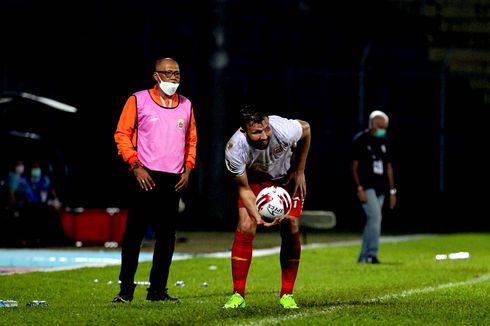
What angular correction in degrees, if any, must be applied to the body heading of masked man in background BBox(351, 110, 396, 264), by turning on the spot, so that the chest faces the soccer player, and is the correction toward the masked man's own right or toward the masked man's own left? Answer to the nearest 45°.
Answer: approximately 45° to the masked man's own right

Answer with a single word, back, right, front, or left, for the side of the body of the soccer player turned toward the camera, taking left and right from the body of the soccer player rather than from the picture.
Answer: front

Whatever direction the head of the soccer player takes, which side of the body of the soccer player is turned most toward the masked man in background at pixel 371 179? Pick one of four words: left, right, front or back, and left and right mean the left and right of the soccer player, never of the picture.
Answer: back

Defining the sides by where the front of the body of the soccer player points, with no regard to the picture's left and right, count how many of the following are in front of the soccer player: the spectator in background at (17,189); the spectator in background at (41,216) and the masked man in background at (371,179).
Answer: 0

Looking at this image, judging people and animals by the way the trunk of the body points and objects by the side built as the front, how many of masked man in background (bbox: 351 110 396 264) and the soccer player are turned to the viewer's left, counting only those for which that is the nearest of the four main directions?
0

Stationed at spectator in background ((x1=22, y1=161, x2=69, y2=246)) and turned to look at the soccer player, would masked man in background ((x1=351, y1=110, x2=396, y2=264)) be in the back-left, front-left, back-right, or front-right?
front-left

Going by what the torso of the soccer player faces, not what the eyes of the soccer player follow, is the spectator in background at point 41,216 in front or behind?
behind

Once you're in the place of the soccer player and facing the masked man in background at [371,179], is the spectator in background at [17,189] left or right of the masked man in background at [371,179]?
left
